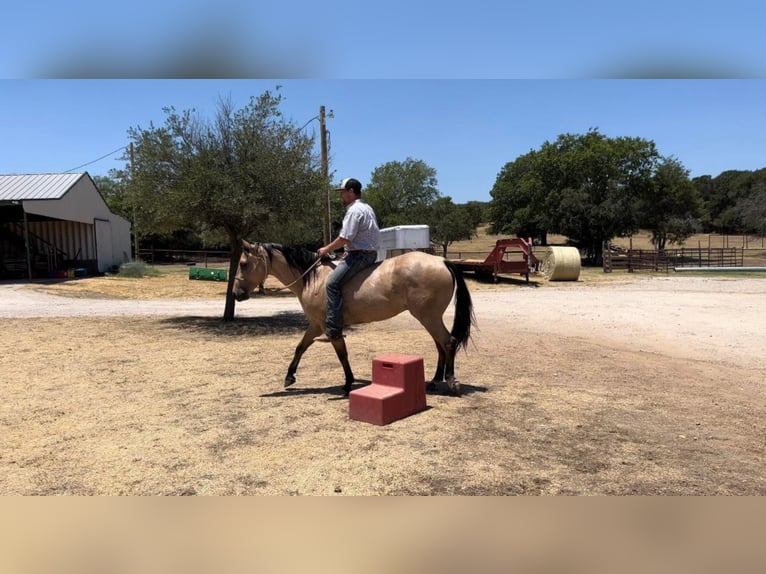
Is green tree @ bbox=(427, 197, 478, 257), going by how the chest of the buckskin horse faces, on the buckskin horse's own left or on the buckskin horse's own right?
on the buckskin horse's own right

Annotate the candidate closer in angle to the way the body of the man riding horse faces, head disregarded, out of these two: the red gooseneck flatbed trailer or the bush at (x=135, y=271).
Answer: the bush

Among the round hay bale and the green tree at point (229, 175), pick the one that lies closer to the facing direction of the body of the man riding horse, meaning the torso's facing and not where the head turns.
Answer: the green tree

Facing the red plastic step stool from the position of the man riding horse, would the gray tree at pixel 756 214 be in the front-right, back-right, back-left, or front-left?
back-left

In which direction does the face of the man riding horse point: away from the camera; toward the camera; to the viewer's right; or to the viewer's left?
to the viewer's left

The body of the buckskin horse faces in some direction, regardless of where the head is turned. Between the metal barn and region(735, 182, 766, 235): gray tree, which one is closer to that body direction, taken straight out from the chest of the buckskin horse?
the metal barn

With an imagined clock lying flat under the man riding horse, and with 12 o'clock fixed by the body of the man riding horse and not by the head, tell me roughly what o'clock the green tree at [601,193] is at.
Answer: The green tree is roughly at 4 o'clock from the man riding horse.

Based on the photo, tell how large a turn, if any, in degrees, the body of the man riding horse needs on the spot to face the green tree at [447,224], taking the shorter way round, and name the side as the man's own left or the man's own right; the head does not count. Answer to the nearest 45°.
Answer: approximately 90° to the man's own right

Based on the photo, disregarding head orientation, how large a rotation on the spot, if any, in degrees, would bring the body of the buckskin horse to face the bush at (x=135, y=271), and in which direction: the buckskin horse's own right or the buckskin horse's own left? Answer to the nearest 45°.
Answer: approximately 45° to the buckskin horse's own right

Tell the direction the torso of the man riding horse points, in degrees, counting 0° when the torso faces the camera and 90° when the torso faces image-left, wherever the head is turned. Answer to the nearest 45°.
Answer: approximately 90°

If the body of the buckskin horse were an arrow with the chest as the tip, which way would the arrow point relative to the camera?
to the viewer's left

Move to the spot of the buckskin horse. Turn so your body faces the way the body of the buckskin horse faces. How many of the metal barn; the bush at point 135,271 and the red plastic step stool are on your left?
1

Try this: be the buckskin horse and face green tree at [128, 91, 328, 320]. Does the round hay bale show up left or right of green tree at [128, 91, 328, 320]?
right
